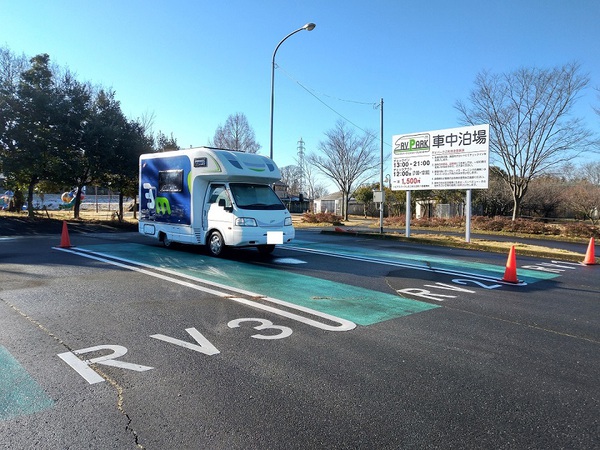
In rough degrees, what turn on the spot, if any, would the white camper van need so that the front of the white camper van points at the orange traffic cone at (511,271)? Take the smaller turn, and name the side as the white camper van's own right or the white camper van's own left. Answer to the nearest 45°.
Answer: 0° — it already faces it

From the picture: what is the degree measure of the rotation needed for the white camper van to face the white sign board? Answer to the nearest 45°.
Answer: approximately 90° to its left

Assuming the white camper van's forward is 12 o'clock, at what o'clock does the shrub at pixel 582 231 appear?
The shrub is roughly at 10 o'clock from the white camper van.

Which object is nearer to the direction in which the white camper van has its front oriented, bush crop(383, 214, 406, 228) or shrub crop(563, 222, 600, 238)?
the shrub

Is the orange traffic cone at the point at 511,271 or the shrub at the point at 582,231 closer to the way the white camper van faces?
the orange traffic cone

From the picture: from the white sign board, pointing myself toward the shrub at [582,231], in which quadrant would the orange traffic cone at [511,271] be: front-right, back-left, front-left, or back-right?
back-right

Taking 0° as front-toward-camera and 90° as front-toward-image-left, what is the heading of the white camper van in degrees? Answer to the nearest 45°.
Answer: approximately 315°

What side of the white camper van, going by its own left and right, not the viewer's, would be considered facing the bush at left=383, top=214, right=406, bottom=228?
left

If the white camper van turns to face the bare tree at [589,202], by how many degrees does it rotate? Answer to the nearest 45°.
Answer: approximately 90° to its left
